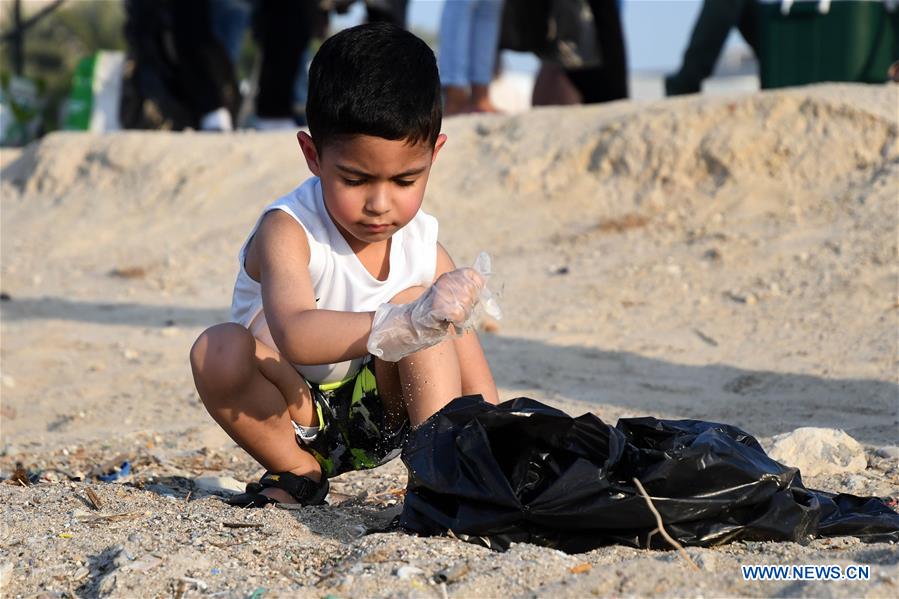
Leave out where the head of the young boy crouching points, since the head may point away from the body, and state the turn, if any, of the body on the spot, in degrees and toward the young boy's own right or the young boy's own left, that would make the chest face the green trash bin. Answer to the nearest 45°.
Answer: approximately 135° to the young boy's own left

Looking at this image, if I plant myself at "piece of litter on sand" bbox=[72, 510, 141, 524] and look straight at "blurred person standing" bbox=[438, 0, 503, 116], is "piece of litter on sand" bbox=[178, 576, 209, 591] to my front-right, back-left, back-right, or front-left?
back-right

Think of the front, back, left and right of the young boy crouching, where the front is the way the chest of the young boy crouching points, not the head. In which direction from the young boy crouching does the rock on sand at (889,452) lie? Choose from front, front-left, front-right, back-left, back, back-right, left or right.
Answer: left

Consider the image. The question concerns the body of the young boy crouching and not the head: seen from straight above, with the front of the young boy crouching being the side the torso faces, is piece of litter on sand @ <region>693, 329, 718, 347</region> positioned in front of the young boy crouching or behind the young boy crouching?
behind

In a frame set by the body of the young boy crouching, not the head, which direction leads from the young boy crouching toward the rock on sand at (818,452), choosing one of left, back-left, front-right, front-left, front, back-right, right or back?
left

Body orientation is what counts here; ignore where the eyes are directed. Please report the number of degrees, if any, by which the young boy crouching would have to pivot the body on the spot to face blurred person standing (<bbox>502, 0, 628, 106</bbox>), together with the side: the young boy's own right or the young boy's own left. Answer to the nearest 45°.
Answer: approximately 180°

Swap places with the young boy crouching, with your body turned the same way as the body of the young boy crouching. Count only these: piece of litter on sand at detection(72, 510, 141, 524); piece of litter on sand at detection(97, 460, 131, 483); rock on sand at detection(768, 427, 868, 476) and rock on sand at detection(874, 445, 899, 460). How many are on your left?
2

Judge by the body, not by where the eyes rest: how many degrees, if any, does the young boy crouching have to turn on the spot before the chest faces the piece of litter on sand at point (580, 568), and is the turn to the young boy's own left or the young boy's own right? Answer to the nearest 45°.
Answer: approximately 45° to the young boy's own left

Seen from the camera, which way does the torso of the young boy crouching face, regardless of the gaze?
toward the camera

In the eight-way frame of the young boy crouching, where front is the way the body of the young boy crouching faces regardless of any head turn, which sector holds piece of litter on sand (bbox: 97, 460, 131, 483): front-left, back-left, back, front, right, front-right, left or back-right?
back-right

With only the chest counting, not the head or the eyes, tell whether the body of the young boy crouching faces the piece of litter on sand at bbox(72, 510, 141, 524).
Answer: no
